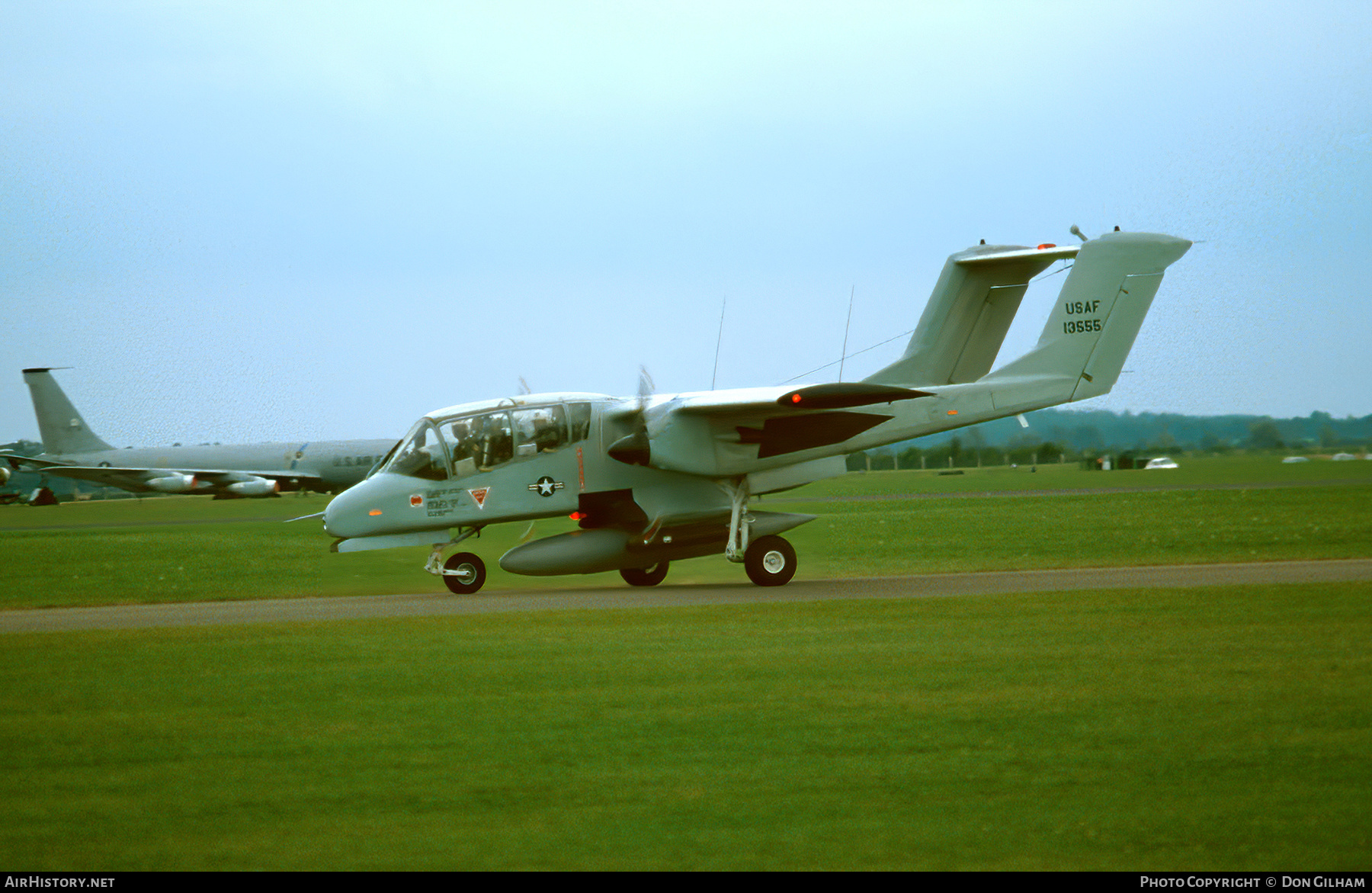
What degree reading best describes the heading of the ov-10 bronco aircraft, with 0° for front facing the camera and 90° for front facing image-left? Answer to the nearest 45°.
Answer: approximately 45°
